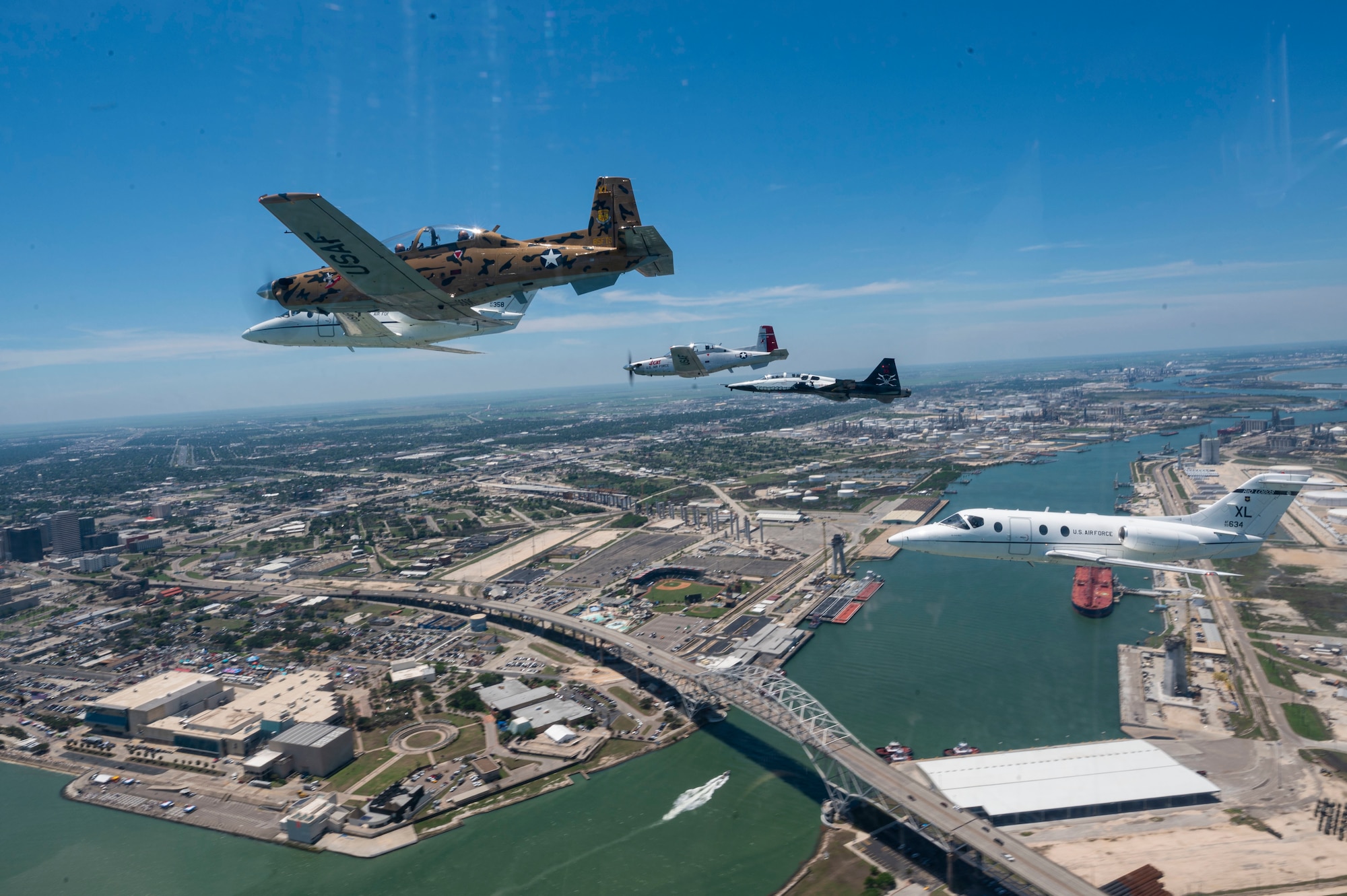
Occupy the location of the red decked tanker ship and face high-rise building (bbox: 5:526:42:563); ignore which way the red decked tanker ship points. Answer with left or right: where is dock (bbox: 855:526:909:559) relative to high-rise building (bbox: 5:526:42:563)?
right

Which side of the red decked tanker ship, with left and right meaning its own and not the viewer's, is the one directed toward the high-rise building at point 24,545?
right

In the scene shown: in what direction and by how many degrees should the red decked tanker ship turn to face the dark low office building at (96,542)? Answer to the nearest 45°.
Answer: approximately 90° to its right

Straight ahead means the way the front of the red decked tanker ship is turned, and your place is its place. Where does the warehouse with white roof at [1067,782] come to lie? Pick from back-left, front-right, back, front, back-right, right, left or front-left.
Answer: front

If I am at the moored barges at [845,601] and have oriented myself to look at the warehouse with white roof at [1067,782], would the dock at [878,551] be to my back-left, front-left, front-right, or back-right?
back-left

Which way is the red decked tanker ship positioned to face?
toward the camera

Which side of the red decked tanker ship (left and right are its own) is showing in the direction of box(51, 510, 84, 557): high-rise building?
right
